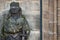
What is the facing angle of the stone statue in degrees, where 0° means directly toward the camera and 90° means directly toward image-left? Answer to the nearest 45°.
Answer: approximately 0°
